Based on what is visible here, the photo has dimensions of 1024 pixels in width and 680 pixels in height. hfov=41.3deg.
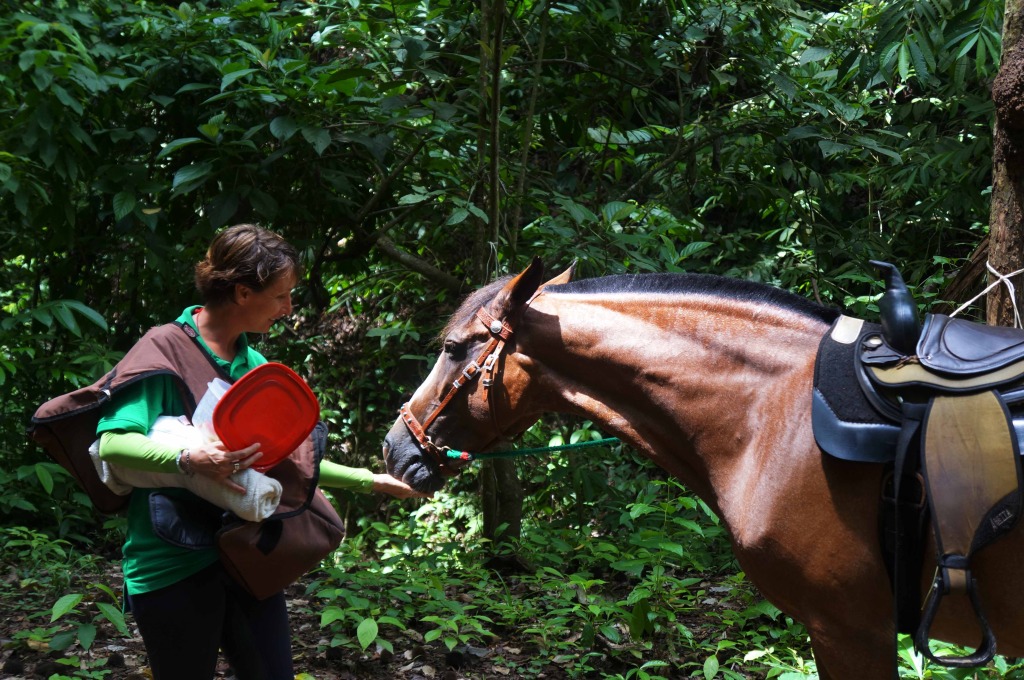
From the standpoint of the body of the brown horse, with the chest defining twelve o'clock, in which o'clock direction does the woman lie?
The woman is roughly at 11 o'clock from the brown horse.

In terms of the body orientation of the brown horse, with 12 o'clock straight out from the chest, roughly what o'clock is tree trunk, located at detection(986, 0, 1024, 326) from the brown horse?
The tree trunk is roughly at 4 o'clock from the brown horse.

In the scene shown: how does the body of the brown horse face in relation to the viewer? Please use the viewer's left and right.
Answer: facing to the left of the viewer

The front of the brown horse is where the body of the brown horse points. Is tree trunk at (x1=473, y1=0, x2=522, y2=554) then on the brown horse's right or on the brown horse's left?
on the brown horse's right

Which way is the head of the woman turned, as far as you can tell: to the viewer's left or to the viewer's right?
to the viewer's right
